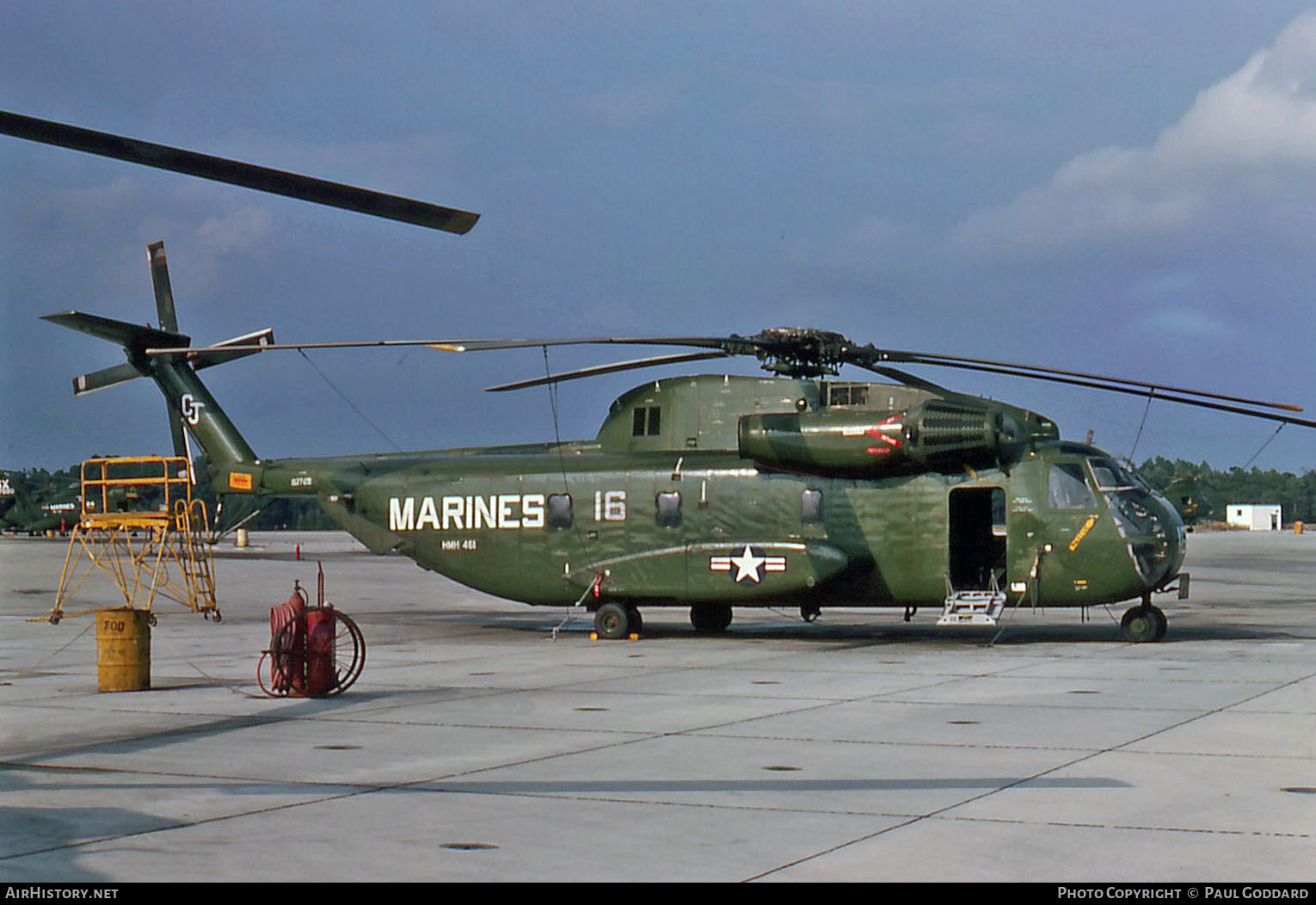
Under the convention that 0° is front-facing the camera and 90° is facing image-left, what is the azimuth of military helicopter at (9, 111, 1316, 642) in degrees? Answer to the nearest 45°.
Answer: approximately 270°

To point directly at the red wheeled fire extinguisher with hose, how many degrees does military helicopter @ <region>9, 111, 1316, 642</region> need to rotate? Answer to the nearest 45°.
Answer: approximately 135° to its right

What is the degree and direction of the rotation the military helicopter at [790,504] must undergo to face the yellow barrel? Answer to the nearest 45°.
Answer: approximately 135° to its right
